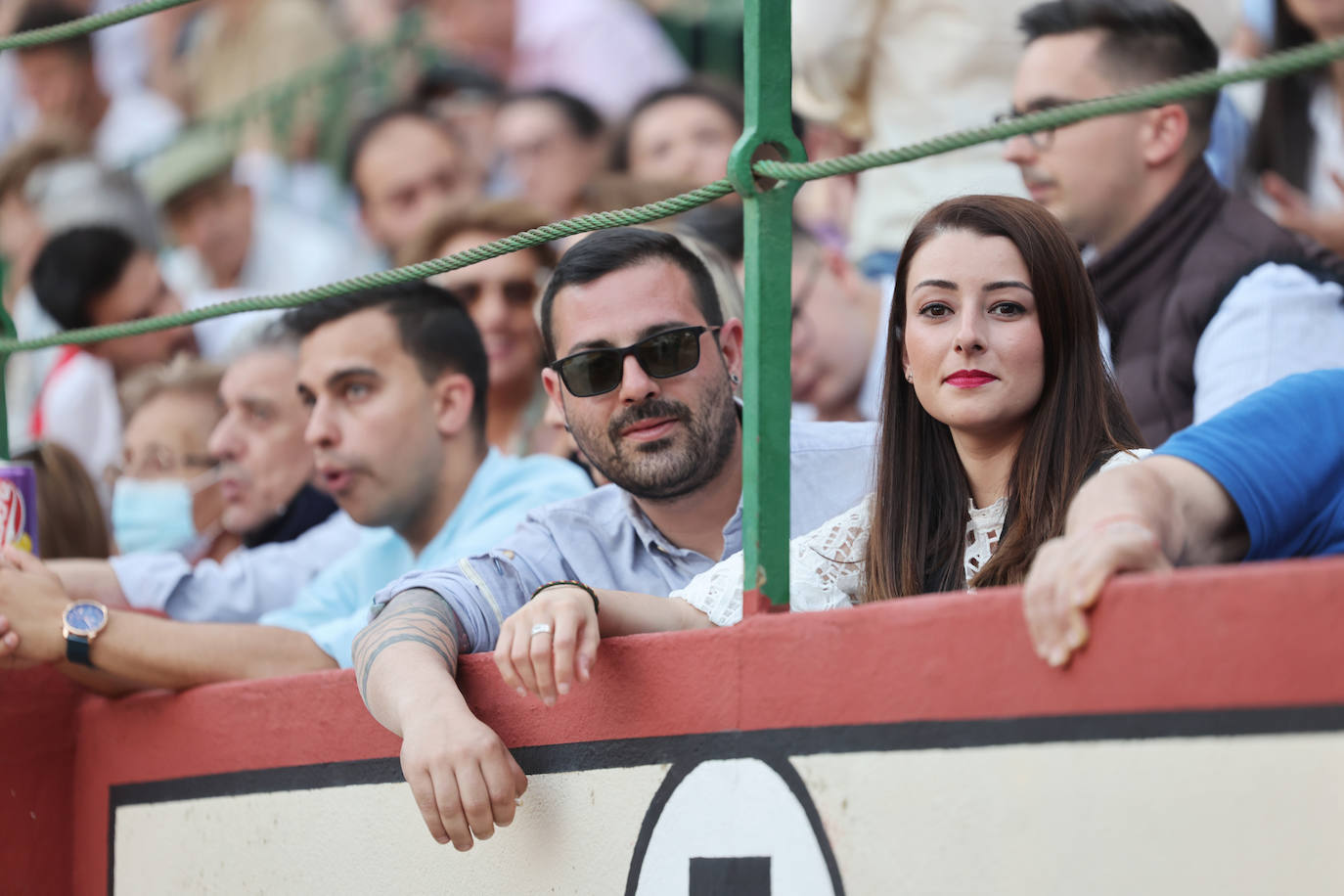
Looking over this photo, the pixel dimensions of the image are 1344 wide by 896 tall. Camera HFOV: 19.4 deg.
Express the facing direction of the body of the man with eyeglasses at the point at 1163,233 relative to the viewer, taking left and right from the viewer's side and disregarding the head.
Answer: facing to the left of the viewer

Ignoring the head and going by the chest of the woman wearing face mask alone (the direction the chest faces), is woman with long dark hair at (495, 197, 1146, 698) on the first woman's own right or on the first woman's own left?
on the first woman's own left

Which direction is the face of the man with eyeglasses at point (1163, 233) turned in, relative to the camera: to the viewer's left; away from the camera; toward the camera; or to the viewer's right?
to the viewer's left

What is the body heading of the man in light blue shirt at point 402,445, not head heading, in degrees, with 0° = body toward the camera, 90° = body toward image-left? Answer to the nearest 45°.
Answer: approximately 45°

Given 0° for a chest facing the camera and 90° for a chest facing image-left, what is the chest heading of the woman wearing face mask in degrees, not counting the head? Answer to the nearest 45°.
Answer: approximately 45°
